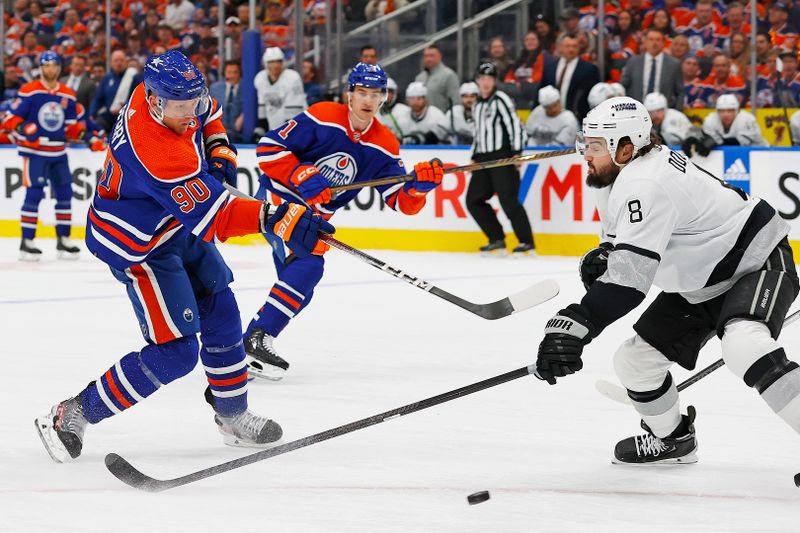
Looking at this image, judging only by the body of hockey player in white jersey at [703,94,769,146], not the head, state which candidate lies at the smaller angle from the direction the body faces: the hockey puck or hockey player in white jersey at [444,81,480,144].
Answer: the hockey puck

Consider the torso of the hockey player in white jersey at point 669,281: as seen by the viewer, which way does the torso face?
to the viewer's left

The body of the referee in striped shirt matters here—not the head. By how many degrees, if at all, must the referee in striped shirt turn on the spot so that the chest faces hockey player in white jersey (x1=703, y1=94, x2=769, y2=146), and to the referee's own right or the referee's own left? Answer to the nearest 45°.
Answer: approximately 135° to the referee's own left

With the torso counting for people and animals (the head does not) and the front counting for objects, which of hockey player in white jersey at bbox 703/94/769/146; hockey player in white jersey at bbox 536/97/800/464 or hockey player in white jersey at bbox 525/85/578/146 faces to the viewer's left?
hockey player in white jersey at bbox 536/97/800/464

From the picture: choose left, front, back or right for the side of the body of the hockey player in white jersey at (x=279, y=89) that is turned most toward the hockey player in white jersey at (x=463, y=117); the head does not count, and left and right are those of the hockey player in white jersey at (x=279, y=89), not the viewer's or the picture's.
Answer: left

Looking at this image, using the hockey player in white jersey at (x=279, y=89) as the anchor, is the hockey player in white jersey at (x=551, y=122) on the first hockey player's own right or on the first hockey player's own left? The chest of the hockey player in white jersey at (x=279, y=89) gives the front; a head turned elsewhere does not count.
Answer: on the first hockey player's own left

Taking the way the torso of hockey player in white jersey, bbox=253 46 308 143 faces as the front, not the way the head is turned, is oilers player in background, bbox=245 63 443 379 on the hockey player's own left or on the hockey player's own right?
on the hockey player's own left

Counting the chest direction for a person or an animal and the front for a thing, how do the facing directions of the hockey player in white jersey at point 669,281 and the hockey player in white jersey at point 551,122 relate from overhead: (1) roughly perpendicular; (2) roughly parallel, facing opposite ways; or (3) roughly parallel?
roughly perpendicular

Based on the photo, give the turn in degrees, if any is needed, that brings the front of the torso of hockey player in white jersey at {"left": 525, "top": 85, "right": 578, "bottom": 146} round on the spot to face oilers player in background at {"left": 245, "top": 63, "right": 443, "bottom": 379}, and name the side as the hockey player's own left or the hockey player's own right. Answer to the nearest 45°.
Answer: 0° — they already face them
